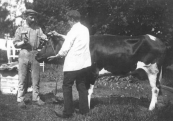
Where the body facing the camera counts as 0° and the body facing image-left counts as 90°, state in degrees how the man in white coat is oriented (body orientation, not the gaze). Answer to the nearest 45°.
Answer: approximately 135°

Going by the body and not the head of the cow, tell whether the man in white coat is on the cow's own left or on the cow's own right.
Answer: on the cow's own left

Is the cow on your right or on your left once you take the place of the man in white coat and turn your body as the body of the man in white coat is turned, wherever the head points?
on your right

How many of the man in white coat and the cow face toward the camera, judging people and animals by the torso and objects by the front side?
0

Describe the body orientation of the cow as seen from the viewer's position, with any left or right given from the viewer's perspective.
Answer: facing to the left of the viewer
